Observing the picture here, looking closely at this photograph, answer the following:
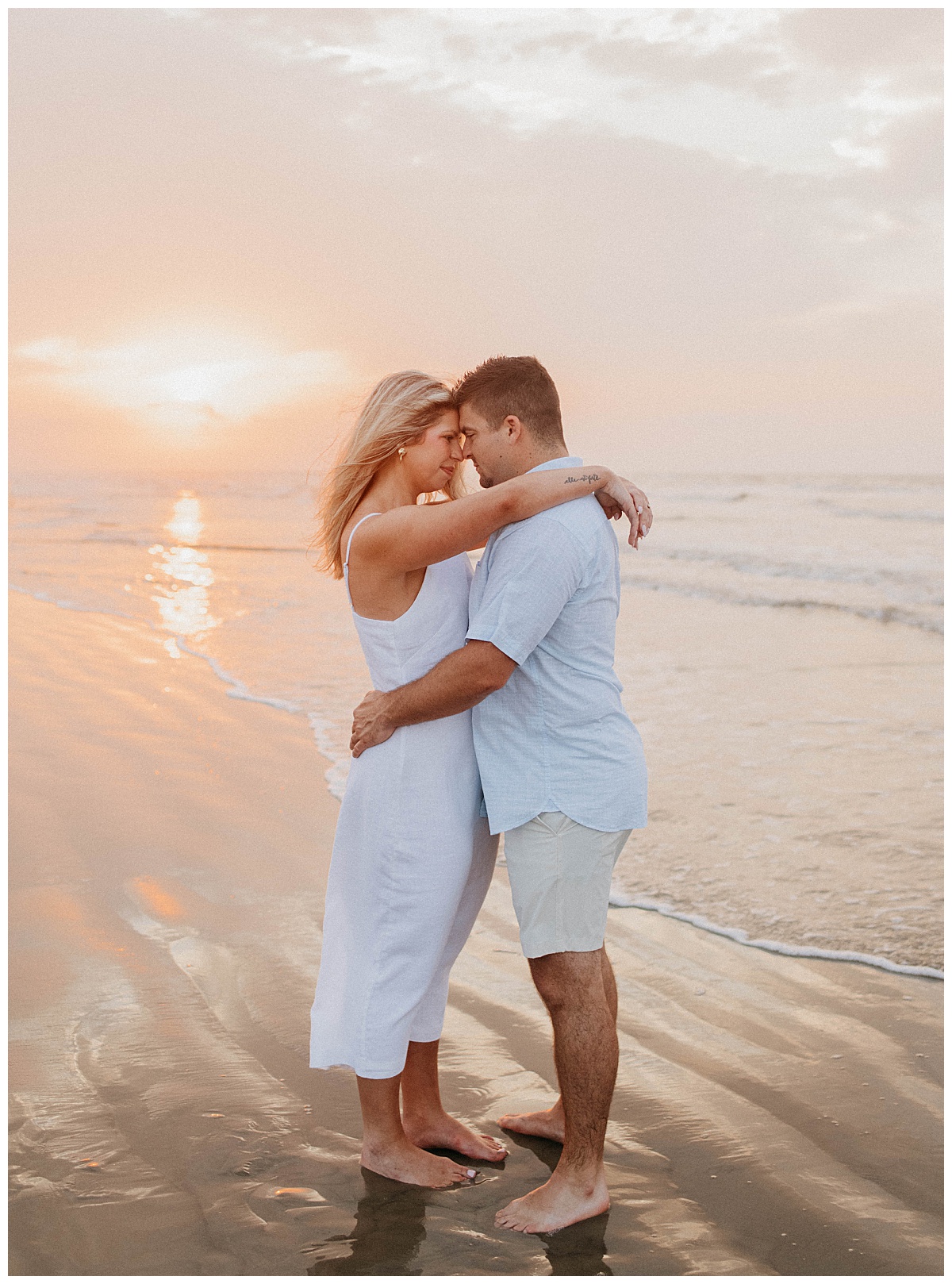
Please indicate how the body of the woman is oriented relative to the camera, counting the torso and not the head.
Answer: to the viewer's right

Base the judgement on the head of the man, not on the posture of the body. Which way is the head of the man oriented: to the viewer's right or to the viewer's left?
to the viewer's left

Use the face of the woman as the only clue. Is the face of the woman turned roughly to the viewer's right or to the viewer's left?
to the viewer's right

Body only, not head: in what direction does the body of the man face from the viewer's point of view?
to the viewer's left

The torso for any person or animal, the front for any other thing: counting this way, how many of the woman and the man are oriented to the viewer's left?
1

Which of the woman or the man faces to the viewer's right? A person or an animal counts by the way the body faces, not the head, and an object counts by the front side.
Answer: the woman

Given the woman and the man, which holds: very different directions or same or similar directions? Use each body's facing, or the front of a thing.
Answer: very different directions
